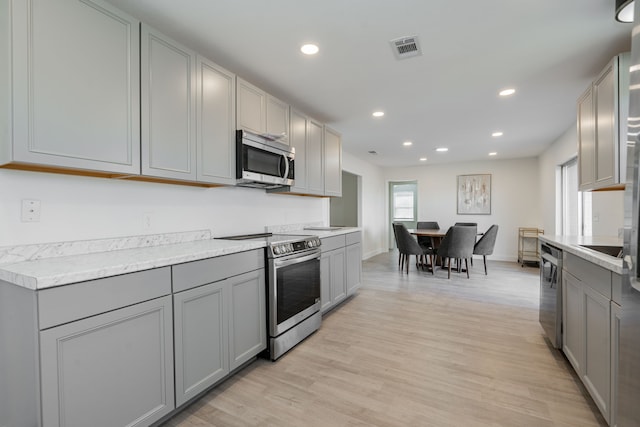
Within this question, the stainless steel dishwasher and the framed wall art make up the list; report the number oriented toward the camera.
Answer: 1

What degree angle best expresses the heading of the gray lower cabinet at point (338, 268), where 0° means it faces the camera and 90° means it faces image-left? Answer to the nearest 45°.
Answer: approximately 315°

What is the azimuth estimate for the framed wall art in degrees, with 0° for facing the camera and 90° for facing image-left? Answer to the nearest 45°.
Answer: approximately 0°

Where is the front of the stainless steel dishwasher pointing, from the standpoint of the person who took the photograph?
facing to the left of the viewer

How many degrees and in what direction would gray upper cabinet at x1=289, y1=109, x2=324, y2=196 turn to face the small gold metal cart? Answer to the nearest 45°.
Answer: approximately 90° to its left

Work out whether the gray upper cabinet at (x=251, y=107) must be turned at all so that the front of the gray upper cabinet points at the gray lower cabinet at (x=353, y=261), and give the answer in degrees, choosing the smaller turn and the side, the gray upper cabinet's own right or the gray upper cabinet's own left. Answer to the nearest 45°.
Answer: approximately 90° to the gray upper cabinet's own left

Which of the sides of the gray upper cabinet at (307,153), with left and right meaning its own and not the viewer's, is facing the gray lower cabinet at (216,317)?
right

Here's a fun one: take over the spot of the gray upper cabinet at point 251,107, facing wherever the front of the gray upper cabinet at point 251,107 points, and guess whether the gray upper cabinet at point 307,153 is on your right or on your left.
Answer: on your left

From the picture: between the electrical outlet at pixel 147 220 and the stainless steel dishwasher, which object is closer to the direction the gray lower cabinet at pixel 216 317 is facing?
the stainless steel dishwasher

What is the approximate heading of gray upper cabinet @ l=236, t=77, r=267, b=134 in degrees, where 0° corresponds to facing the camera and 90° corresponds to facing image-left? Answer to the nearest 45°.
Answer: approximately 315°

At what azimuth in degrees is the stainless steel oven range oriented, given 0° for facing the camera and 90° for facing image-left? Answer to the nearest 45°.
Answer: approximately 315°

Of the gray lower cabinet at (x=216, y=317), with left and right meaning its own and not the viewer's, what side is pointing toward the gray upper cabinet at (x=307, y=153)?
left

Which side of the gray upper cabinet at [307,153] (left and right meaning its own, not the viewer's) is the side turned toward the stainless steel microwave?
right

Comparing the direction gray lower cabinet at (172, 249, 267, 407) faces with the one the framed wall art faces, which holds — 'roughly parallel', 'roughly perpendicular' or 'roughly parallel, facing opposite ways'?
roughly perpendicular

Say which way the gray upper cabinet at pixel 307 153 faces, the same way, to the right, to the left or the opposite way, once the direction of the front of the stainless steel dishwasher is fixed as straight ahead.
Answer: the opposite way

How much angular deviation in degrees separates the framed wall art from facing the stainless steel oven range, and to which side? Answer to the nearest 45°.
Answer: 0° — it already faces it

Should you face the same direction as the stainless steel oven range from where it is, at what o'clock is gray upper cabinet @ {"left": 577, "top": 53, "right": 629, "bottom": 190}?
The gray upper cabinet is roughly at 11 o'clock from the stainless steel oven range.
